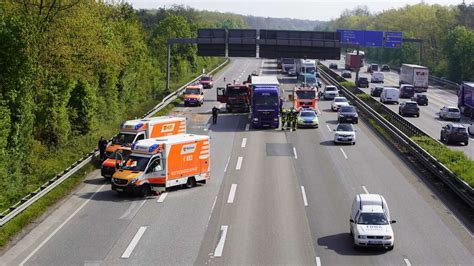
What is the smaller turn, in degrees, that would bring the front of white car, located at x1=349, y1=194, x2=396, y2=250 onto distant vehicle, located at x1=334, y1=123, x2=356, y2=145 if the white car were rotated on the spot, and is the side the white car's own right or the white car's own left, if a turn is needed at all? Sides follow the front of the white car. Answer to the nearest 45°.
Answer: approximately 180°

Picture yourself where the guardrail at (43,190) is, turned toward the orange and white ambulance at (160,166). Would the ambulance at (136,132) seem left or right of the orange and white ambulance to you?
left

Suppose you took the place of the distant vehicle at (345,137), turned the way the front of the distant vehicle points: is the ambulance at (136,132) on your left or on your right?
on your right

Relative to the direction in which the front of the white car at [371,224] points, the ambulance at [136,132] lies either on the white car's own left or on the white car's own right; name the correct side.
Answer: on the white car's own right

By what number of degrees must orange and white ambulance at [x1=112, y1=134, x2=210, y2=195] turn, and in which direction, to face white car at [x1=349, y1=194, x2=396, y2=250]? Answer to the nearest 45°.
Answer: approximately 90° to its left

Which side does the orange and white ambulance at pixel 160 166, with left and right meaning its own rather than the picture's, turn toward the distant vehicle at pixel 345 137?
back

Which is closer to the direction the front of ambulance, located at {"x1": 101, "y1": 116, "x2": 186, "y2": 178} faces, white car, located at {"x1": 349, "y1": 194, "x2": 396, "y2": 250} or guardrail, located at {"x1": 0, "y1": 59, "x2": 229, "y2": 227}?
the guardrail

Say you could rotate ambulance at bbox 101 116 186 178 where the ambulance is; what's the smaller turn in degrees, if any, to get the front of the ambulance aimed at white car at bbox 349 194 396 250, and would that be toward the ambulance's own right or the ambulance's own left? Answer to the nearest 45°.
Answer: approximately 90° to the ambulance's own left

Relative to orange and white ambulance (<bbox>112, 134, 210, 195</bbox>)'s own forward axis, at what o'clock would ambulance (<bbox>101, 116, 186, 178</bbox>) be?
The ambulance is roughly at 4 o'clock from the orange and white ambulance.

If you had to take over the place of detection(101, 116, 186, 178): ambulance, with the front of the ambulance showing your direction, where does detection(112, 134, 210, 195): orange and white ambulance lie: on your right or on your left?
on your left

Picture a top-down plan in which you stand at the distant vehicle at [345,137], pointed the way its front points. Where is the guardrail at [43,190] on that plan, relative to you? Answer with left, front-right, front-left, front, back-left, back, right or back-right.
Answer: front-right

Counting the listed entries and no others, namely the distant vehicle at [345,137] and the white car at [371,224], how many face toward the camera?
2
